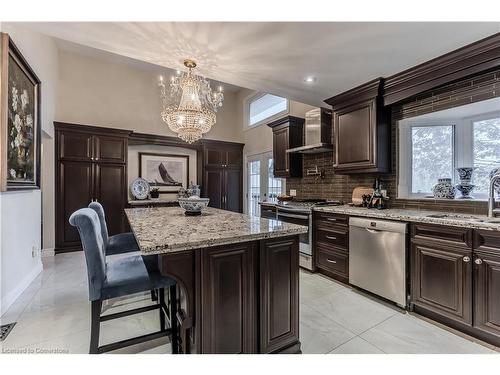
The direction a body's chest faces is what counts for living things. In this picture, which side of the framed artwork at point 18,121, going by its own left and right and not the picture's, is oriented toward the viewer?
right

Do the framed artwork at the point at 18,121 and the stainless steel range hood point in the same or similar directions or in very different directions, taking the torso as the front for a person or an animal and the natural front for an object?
very different directions

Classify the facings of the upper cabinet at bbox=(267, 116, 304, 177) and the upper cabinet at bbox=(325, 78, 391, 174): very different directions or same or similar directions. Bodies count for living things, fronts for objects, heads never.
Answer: same or similar directions

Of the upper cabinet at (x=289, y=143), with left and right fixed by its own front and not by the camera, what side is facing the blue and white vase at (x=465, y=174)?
left

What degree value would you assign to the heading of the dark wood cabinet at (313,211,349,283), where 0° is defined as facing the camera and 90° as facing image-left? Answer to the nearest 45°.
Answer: approximately 45°

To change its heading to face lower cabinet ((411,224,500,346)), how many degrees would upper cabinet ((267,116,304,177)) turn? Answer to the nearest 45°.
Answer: approximately 90° to its left

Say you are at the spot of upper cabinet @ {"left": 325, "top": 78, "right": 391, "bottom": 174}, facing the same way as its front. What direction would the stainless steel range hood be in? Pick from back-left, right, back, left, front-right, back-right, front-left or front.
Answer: right

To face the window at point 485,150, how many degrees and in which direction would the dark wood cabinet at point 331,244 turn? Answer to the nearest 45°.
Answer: approximately 135° to its left

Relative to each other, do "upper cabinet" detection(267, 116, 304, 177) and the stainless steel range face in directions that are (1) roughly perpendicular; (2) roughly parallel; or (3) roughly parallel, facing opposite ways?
roughly parallel

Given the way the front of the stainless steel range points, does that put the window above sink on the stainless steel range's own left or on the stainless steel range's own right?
on the stainless steel range's own left

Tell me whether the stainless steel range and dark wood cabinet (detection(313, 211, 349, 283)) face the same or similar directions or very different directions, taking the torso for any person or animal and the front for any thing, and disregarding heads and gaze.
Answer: same or similar directions

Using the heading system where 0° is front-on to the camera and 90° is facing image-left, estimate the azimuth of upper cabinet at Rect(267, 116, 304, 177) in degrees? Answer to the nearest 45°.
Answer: approximately 45°

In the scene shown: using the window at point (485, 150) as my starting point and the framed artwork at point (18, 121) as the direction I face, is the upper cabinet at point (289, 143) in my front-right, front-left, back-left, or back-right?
front-right

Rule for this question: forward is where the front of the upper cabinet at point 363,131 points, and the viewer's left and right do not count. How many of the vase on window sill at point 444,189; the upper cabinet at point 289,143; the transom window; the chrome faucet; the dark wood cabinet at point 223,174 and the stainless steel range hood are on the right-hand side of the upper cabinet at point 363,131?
4

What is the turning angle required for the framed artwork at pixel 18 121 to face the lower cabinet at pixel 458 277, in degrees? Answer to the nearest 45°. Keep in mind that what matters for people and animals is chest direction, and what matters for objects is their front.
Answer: approximately 45° to its right

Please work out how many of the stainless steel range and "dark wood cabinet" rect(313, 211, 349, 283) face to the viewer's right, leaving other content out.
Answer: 0

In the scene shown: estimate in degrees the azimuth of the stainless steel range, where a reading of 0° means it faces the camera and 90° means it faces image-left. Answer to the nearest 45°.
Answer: approximately 45°
